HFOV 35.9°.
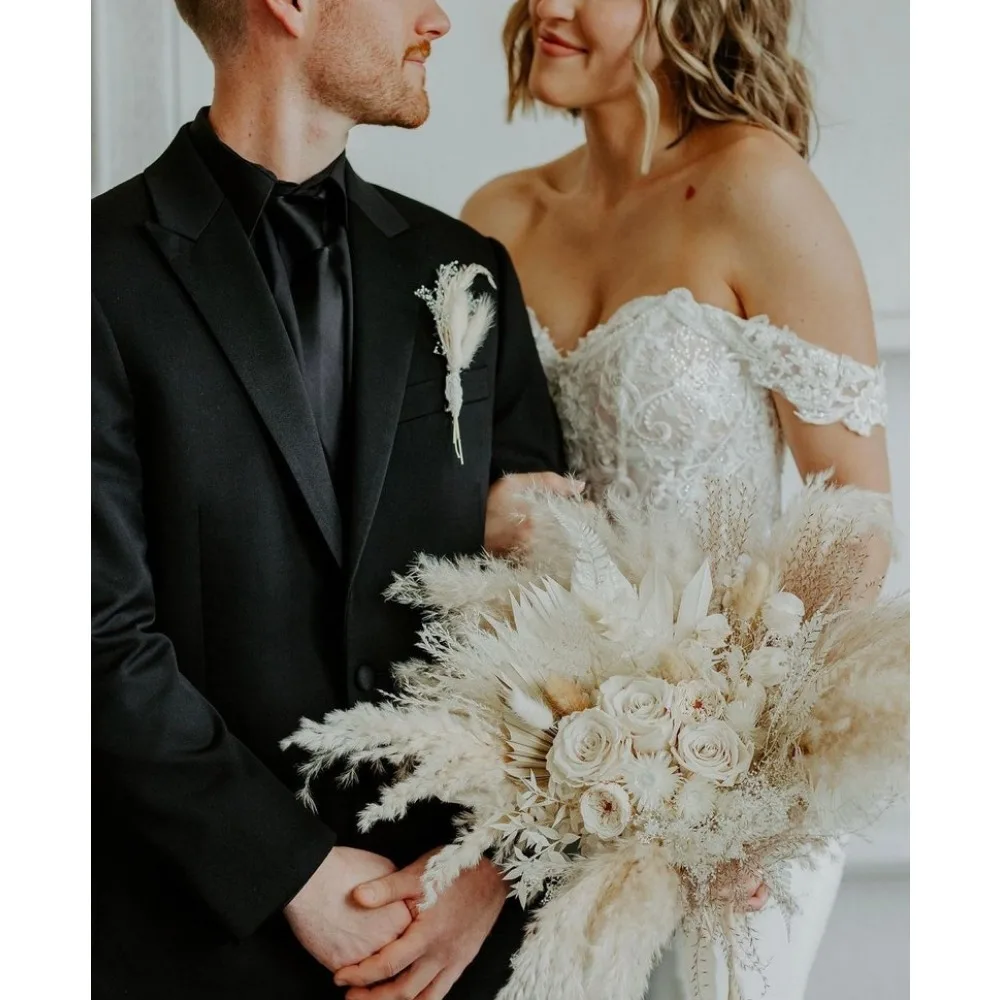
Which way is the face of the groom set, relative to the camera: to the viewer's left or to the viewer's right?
to the viewer's right

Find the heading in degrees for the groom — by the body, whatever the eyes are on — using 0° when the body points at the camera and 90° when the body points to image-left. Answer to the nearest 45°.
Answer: approximately 315°

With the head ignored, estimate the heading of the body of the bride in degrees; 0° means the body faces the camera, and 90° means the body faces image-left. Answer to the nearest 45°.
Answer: approximately 45°
